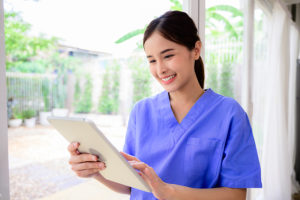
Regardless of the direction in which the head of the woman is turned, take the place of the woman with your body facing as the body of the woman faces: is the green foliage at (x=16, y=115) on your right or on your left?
on your right

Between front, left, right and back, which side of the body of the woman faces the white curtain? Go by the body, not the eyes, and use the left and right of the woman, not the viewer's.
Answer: back

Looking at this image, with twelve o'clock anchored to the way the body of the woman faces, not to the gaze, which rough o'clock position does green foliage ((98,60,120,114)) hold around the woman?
The green foliage is roughly at 4 o'clock from the woman.

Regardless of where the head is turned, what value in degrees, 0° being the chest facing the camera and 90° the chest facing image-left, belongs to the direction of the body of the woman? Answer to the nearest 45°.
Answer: approximately 45°

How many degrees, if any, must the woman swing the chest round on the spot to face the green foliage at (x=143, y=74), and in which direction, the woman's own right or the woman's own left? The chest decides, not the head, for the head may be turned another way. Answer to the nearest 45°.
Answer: approximately 135° to the woman's own right

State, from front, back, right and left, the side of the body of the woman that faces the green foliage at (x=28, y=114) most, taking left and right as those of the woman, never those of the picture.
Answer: right

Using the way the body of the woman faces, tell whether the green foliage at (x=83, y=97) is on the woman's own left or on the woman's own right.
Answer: on the woman's own right
